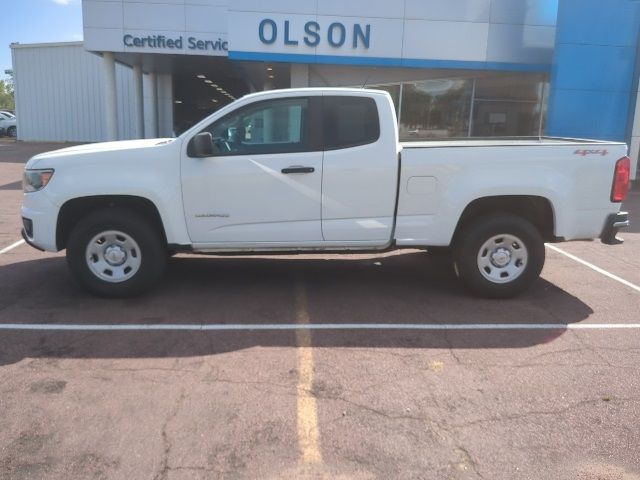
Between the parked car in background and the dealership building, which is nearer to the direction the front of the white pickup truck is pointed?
the parked car in background

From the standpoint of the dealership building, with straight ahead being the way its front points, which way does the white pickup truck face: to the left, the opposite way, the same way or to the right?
to the right

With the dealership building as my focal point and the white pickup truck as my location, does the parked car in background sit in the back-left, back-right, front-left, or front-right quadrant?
front-left

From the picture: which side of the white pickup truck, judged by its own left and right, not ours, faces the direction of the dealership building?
right

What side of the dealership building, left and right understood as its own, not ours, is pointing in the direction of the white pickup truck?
front

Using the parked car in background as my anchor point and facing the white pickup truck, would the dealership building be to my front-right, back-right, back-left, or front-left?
front-left

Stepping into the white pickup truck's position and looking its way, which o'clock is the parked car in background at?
The parked car in background is roughly at 2 o'clock from the white pickup truck.

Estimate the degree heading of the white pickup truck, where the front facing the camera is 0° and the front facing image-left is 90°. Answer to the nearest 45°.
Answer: approximately 90°

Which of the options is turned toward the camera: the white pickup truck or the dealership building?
the dealership building

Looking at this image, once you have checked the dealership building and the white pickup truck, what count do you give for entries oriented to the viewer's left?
1

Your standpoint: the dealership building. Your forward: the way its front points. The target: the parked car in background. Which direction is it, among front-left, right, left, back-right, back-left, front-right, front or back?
back-right

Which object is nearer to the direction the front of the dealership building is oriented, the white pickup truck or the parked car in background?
the white pickup truck

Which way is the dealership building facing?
toward the camera
